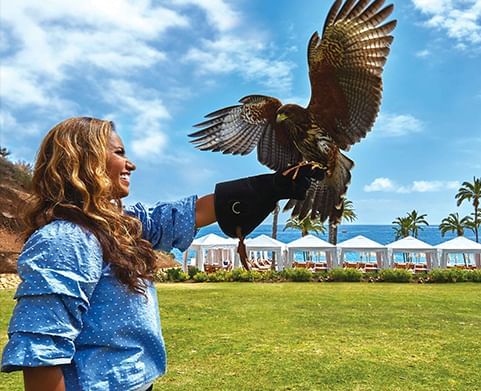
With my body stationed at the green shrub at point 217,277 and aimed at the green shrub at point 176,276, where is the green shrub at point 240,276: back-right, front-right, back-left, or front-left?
back-right

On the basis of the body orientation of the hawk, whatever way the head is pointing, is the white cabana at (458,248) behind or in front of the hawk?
behind

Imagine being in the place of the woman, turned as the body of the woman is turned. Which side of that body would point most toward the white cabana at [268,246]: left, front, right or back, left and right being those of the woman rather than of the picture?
left

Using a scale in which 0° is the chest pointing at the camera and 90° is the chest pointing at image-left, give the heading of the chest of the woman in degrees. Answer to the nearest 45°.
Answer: approximately 270°

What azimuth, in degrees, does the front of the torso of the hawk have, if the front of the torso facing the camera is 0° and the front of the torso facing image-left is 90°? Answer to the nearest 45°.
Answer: approximately 45°

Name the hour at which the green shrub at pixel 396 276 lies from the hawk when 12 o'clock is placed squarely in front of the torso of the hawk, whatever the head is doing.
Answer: The green shrub is roughly at 5 o'clock from the hawk.

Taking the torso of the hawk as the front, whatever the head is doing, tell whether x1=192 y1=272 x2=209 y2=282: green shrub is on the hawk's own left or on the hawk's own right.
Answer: on the hawk's own right

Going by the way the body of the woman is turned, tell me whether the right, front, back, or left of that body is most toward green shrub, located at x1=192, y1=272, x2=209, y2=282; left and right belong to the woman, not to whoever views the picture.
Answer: left

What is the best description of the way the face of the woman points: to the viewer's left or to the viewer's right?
to the viewer's right
